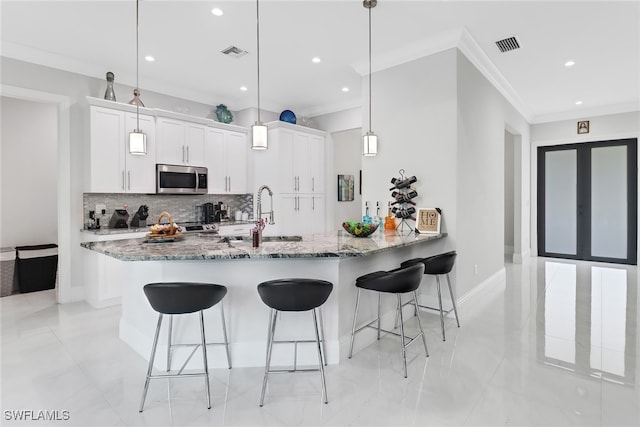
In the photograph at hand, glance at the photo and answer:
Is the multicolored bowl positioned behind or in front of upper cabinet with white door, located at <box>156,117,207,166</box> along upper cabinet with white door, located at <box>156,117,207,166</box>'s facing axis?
in front

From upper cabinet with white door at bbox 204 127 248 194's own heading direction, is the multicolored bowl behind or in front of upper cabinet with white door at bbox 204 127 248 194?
in front

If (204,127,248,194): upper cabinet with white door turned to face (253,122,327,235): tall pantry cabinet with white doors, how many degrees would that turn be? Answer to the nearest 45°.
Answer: approximately 45° to its left

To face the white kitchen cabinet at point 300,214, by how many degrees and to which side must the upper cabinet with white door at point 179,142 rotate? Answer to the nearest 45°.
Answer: approximately 45° to its left

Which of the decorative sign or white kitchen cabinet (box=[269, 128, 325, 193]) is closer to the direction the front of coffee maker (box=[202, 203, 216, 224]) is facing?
the decorative sign

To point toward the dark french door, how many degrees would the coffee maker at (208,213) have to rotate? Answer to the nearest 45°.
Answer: approximately 45° to its left

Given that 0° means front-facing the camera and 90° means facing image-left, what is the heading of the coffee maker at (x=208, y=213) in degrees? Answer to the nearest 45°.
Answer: approximately 315°

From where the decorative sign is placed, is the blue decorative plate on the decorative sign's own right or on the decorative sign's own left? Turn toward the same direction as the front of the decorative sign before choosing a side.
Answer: on the decorative sign's own right

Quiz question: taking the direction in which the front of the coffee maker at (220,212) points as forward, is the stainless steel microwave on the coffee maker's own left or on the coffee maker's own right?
on the coffee maker's own right
